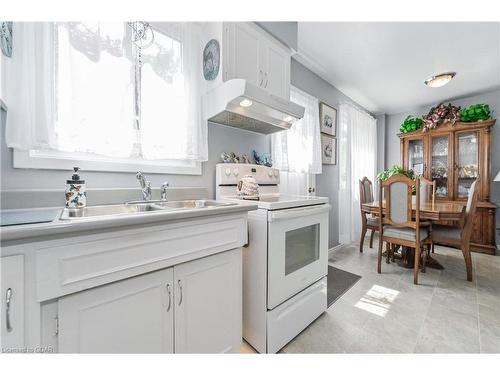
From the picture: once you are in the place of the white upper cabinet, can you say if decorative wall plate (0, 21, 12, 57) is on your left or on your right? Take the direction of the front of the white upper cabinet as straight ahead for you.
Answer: on your right

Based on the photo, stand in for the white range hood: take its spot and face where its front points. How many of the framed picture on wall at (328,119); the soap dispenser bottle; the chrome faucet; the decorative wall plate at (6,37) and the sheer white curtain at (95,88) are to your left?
1

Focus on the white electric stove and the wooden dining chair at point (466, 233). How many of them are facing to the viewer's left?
1

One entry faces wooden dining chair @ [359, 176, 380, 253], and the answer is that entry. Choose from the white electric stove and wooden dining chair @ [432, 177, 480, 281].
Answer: wooden dining chair @ [432, 177, 480, 281]

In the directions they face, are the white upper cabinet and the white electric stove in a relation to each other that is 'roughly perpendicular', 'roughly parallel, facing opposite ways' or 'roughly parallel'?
roughly parallel

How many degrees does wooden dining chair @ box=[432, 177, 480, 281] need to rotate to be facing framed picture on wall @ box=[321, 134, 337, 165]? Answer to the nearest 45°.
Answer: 0° — it already faces it

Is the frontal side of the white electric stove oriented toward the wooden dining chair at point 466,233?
no

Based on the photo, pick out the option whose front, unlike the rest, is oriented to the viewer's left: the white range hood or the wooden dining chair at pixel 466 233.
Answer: the wooden dining chair

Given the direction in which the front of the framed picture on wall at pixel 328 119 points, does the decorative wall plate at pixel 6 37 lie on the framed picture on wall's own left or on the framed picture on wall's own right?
on the framed picture on wall's own right

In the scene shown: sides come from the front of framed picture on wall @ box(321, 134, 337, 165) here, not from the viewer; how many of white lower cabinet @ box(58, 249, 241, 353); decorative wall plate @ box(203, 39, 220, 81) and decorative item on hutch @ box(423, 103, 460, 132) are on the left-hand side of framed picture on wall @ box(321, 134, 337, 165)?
1

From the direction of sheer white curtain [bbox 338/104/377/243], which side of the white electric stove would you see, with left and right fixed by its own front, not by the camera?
left

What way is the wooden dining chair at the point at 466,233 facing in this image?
to the viewer's left

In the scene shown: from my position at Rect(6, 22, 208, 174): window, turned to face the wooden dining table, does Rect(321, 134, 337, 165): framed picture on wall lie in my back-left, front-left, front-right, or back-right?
front-left

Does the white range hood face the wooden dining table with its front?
no

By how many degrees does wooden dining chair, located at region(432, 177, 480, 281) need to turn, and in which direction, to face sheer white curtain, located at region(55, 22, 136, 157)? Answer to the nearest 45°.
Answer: approximately 45° to its left

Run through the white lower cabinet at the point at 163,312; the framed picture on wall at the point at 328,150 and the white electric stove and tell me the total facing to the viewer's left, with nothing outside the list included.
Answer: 0

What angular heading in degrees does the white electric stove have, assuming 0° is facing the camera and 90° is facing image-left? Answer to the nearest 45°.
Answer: approximately 315°

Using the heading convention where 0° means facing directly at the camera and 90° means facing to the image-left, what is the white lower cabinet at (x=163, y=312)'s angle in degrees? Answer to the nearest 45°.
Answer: approximately 315°
